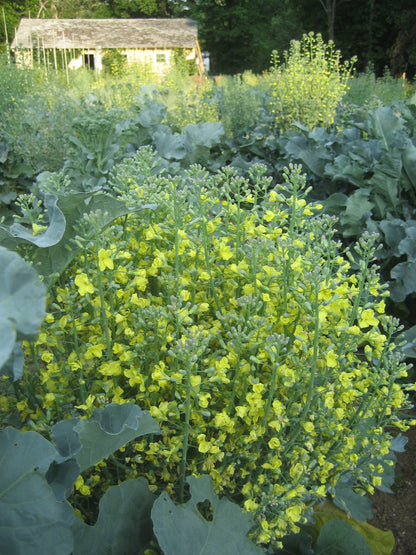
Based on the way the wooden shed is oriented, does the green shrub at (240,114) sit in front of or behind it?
in front

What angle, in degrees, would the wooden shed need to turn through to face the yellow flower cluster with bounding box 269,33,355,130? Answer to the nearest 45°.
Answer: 0° — it already faces it

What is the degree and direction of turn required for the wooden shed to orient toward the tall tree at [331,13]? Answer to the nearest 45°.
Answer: approximately 45° to its left

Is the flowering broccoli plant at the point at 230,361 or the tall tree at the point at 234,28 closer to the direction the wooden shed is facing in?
the flowering broccoli plant

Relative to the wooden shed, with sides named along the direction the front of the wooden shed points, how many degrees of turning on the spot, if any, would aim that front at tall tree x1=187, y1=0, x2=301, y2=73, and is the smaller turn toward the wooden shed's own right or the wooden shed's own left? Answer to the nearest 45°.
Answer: approximately 135° to the wooden shed's own left

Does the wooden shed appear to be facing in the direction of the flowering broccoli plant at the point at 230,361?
yes

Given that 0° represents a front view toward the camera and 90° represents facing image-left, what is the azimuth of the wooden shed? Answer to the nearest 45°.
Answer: approximately 0°
